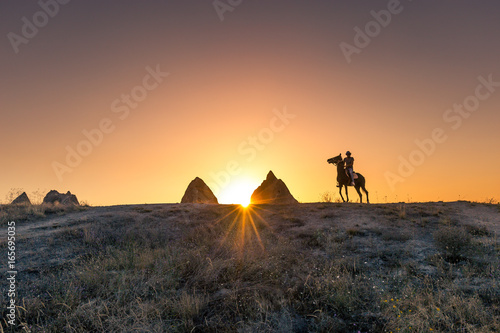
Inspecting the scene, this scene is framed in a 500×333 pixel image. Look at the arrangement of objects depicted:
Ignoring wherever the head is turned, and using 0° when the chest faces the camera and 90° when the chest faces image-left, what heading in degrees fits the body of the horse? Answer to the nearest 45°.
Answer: approximately 90°

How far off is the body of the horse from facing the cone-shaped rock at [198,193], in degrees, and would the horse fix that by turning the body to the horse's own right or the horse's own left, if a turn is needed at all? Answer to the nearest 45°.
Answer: approximately 45° to the horse's own right

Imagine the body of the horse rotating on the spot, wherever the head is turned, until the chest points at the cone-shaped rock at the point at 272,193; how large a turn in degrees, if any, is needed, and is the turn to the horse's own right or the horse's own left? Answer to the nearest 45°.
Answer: approximately 45° to the horse's own right
